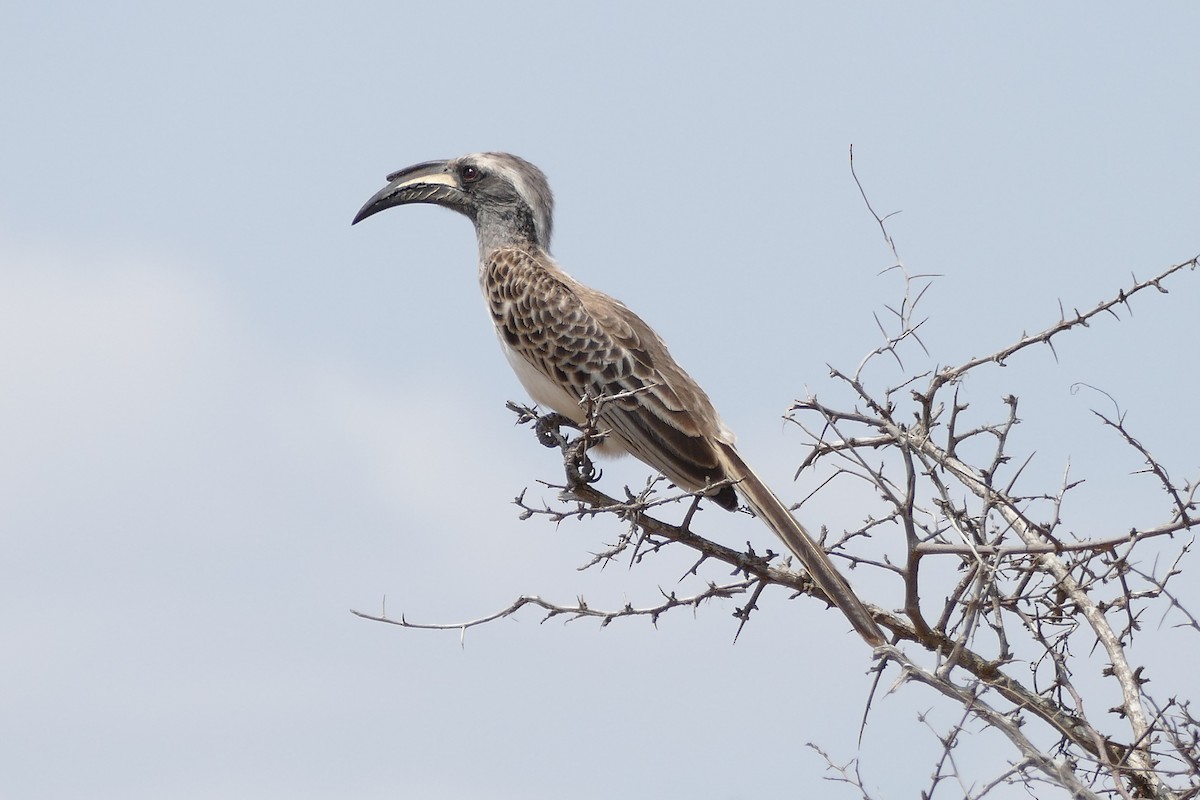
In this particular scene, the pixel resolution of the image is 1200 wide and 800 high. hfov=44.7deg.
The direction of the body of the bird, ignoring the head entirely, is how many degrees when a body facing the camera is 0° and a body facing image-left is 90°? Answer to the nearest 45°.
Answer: approximately 90°
